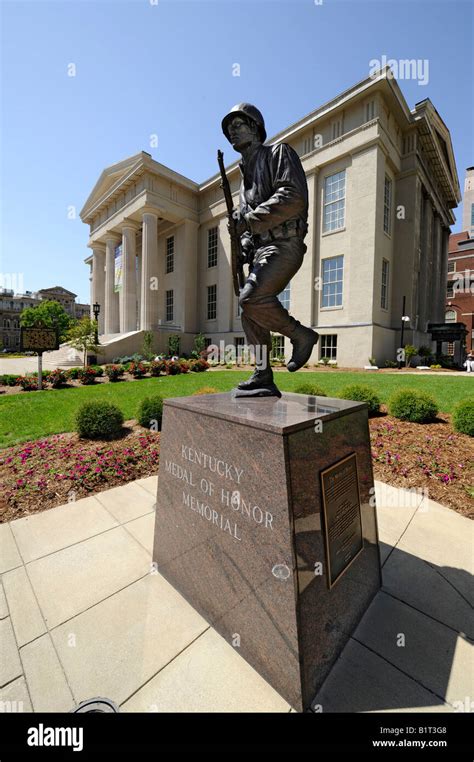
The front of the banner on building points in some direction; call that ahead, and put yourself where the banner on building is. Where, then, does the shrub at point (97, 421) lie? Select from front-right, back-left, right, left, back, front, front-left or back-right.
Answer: left

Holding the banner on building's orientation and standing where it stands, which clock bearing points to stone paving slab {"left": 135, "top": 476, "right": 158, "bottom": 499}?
The stone paving slab is roughly at 9 o'clock from the banner on building.

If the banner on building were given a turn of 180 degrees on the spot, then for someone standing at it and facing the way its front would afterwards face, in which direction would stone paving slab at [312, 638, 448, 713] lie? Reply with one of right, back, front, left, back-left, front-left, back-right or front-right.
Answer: right

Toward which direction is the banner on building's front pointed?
to the viewer's left

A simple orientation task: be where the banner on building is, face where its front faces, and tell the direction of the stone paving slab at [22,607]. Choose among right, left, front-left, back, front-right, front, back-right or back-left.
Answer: left

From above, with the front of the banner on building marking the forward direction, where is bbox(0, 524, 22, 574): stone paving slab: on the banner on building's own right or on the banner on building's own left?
on the banner on building's own left

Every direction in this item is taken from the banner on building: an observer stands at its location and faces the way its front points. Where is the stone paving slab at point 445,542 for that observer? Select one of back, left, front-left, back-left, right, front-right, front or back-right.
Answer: left

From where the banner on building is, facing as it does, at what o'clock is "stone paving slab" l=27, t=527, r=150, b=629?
The stone paving slab is roughly at 9 o'clock from the banner on building.

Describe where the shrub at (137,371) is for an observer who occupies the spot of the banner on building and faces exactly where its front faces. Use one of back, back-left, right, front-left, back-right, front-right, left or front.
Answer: left

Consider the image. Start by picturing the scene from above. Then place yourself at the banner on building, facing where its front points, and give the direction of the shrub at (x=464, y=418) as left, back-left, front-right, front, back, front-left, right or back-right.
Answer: left

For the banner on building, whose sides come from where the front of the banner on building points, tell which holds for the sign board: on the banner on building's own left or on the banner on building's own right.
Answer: on the banner on building's own left

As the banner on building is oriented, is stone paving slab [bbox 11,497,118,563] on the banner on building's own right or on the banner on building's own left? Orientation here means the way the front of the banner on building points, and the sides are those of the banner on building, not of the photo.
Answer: on the banner on building's own left
